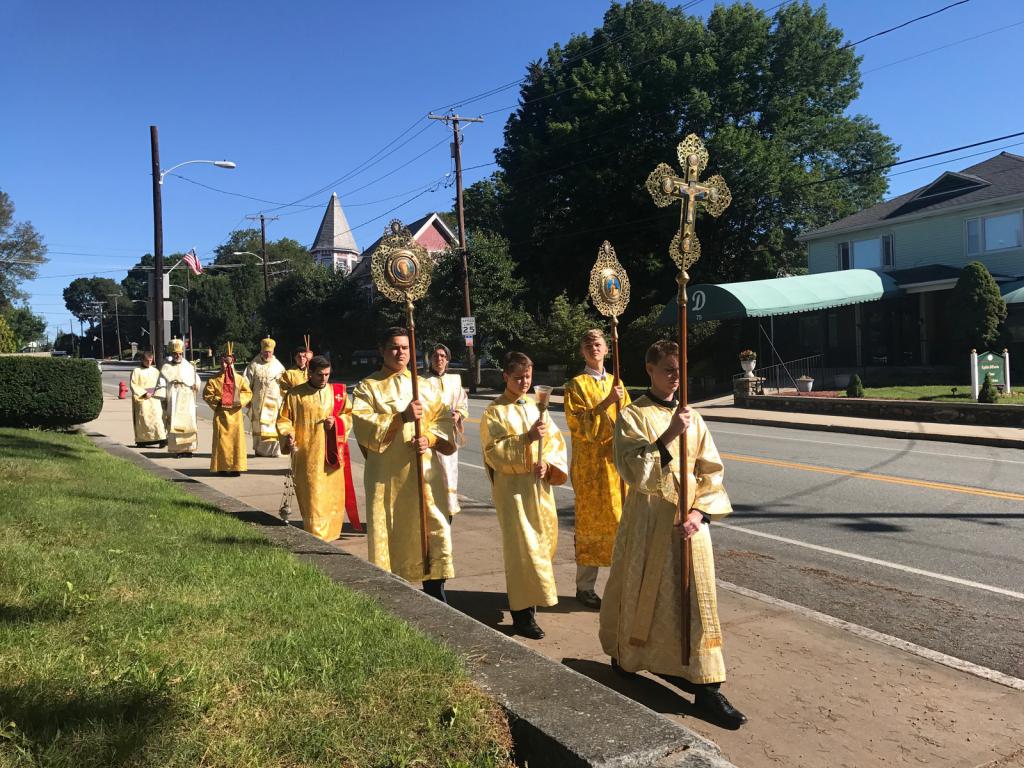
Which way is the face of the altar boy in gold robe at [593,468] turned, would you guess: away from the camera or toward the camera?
toward the camera

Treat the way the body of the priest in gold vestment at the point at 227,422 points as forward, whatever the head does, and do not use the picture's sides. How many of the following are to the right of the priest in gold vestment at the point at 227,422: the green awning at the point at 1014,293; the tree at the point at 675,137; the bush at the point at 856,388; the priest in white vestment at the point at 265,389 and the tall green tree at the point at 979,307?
0

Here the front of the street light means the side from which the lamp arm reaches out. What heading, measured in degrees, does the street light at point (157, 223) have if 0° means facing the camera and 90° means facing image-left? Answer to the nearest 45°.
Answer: approximately 270°

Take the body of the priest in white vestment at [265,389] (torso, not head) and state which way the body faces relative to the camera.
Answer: toward the camera

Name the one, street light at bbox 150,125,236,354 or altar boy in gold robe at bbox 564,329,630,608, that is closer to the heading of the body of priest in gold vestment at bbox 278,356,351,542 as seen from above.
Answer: the altar boy in gold robe

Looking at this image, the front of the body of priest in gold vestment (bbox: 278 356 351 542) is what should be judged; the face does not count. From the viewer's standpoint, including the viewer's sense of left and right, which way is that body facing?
facing the viewer and to the right of the viewer

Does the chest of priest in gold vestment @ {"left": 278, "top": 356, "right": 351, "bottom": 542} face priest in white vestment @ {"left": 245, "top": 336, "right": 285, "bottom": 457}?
no

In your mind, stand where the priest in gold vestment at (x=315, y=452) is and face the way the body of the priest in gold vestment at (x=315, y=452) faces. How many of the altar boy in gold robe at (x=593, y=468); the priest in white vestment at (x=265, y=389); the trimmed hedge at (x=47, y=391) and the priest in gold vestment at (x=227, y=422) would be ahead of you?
1

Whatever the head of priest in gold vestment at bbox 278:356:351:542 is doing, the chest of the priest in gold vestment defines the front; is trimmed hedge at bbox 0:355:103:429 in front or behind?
behind

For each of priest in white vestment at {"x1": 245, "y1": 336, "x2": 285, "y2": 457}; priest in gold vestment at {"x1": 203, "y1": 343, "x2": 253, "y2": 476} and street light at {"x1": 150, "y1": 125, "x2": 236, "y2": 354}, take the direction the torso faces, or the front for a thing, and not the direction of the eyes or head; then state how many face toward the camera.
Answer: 2

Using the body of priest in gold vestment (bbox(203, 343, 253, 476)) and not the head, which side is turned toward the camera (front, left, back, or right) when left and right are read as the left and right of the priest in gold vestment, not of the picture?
front

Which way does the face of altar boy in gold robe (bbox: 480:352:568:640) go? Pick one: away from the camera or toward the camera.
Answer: toward the camera

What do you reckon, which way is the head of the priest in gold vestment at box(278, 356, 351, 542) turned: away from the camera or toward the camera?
toward the camera

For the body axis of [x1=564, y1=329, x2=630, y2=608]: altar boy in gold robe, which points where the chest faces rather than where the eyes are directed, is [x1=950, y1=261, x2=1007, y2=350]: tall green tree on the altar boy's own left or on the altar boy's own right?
on the altar boy's own left
